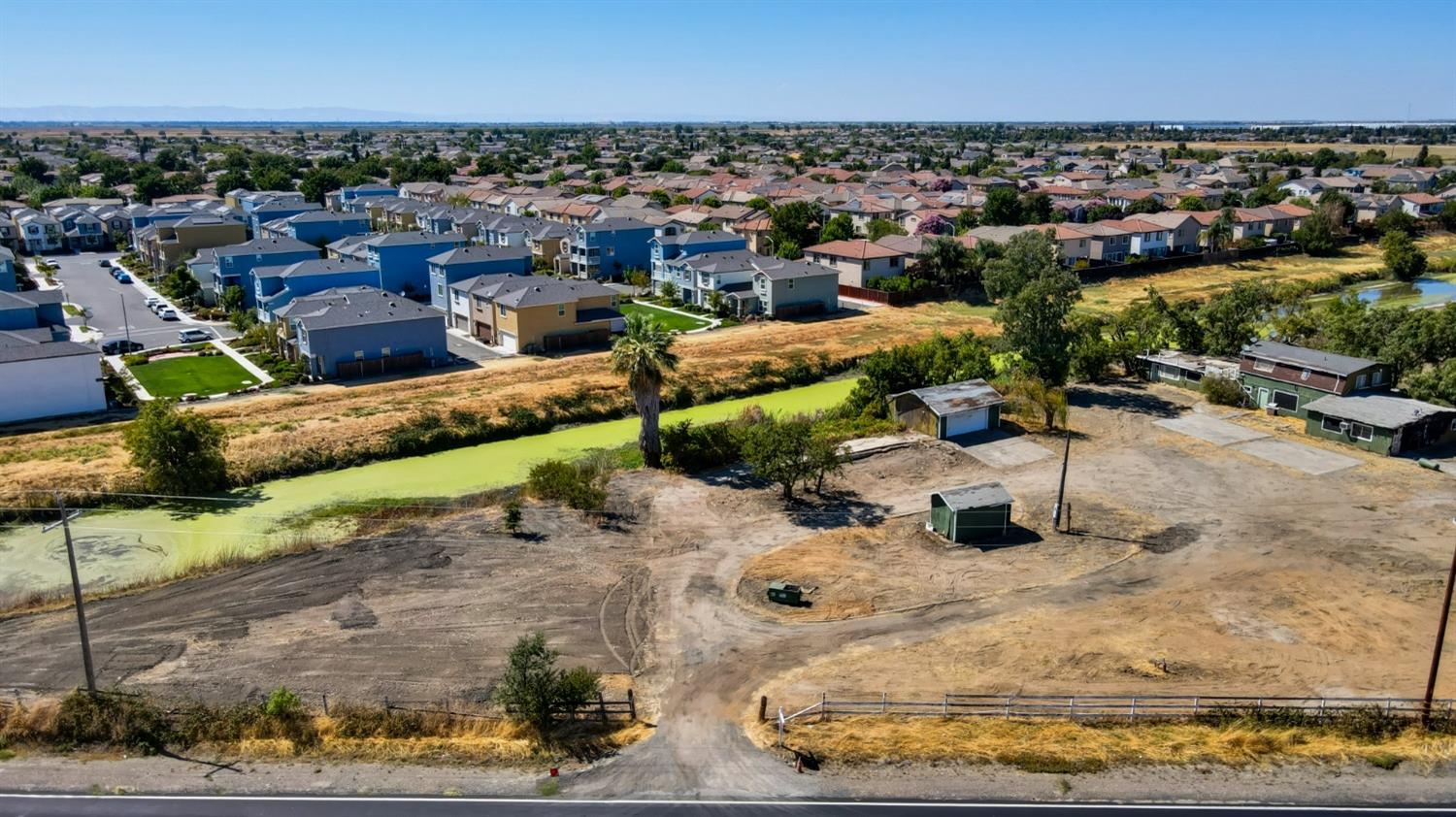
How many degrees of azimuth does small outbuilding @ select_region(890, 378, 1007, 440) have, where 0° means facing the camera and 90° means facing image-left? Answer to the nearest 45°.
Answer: approximately 315°

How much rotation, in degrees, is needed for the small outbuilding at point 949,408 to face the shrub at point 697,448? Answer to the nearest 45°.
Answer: approximately 90° to its right

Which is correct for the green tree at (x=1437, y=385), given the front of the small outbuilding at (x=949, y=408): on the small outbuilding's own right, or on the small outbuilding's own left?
on the small outbuilding's own left

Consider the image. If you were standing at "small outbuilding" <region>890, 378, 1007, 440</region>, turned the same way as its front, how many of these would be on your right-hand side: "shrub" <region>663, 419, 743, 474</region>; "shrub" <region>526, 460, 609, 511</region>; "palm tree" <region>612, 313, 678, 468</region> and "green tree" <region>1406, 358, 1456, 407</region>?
3

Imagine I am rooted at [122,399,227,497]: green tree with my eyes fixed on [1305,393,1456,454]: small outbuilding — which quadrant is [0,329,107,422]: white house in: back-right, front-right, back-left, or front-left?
back-left

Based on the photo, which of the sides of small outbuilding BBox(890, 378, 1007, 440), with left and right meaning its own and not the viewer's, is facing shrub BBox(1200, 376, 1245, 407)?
left

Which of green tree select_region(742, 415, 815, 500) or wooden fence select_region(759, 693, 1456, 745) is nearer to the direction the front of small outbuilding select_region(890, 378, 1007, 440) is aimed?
the wooden fence

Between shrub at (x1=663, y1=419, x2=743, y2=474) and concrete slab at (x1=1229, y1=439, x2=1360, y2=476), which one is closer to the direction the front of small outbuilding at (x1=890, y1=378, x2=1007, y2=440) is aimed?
the concrete slab

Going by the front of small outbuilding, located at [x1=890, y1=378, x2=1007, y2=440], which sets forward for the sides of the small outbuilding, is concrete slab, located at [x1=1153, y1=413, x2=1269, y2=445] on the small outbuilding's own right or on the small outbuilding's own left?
on the small outbuilding's own left

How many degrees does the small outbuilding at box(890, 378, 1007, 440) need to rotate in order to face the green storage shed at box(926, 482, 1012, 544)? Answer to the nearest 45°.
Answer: approximately 45° to its right

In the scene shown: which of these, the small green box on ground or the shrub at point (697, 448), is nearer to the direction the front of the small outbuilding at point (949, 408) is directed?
the small green box on ground

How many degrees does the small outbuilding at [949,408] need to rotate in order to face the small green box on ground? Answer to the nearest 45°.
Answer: approximately 45° to its right
